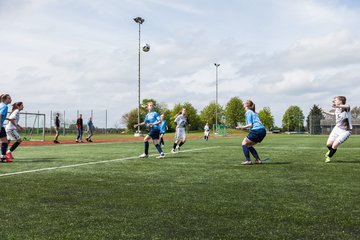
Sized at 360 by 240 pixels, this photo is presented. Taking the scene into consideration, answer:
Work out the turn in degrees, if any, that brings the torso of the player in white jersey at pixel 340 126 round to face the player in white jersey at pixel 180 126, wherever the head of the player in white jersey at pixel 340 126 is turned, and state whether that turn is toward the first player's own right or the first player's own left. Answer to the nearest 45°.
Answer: approximately 45° to the first player's own right

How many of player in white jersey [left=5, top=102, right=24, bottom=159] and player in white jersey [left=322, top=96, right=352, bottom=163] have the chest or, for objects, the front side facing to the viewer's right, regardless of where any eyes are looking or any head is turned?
1

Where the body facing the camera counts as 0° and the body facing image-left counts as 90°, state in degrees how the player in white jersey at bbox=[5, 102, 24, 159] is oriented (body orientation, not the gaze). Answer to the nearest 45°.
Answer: approximately 270°

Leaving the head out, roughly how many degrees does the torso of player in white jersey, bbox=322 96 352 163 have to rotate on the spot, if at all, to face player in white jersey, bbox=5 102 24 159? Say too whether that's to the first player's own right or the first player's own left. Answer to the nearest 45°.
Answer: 0° — they already face them

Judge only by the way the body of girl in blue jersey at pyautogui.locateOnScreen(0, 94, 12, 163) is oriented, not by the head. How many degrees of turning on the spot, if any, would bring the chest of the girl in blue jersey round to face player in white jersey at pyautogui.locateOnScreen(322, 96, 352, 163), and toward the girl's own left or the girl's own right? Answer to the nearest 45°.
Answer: approximately 45° to the girl's own right

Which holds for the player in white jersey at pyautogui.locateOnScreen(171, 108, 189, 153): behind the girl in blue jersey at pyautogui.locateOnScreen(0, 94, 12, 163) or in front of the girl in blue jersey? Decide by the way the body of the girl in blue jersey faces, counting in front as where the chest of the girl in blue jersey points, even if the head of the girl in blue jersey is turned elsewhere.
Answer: in front

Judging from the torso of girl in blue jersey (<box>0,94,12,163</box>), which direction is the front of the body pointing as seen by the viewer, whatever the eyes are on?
to the viewer's right

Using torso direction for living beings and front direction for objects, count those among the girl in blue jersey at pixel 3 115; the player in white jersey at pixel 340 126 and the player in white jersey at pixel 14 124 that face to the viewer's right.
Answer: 2

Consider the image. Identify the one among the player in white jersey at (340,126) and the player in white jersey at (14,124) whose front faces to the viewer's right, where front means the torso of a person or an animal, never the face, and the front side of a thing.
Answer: the player in white jersey at (14,124)

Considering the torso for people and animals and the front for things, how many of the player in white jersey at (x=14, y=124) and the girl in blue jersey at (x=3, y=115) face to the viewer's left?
0

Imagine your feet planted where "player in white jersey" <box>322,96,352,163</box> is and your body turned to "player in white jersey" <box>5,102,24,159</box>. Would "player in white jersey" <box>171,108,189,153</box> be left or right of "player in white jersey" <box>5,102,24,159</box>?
right

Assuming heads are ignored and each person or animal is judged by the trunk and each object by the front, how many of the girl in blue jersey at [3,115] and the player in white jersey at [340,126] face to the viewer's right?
1

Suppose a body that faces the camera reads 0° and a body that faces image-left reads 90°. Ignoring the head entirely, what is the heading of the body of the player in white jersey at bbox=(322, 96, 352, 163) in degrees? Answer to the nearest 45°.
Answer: approximately 90°
